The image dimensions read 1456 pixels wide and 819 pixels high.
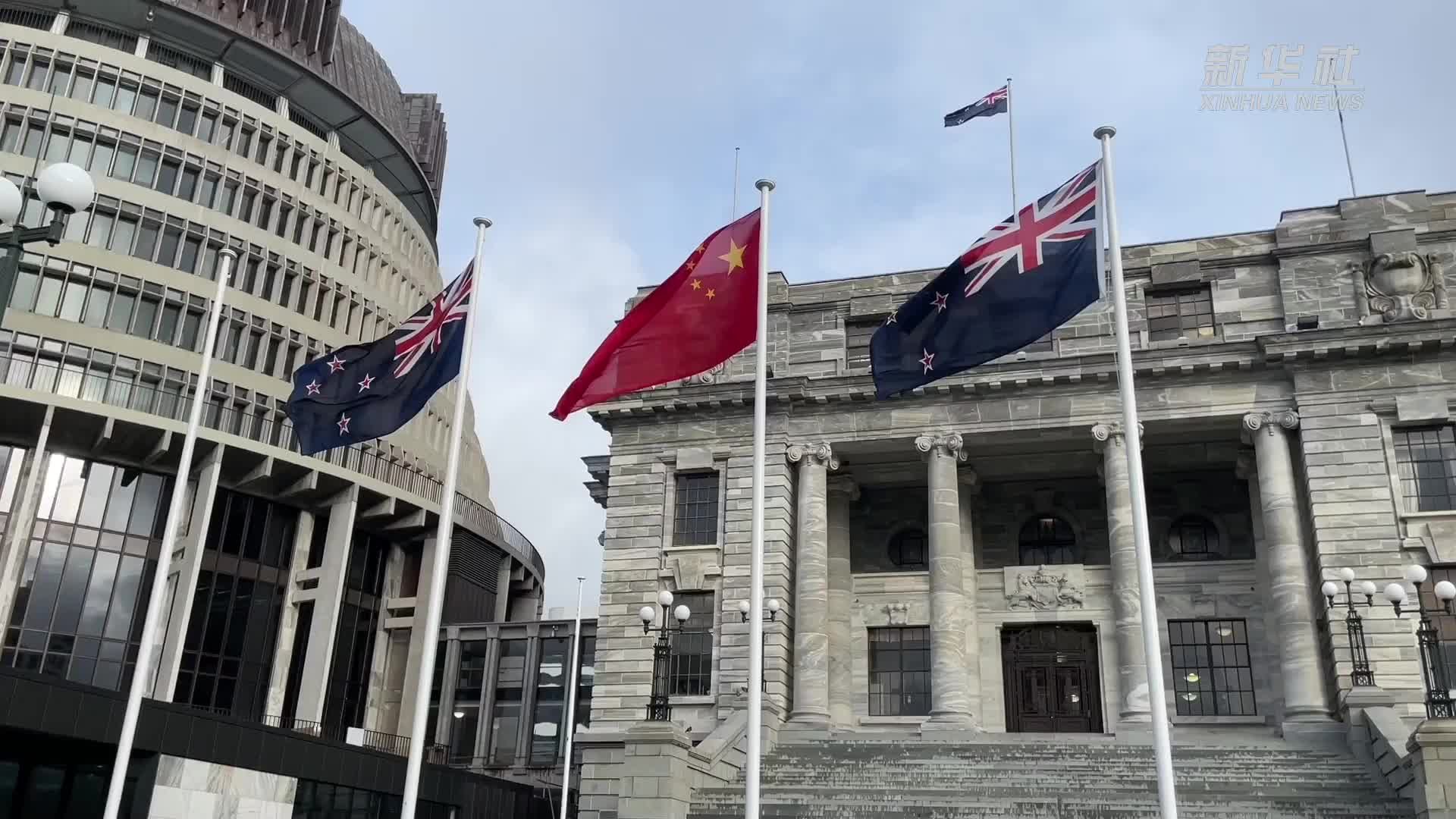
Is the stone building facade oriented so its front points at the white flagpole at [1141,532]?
yes

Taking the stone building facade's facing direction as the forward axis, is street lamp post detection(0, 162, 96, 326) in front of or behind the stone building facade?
in front

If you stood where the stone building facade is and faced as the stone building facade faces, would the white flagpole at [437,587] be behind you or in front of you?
in front

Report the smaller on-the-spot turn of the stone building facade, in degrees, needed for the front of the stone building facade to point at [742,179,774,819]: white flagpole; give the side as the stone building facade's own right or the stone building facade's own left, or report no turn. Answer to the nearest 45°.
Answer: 0° — it already faces it

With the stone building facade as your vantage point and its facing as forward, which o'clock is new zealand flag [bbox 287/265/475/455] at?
The new zealand flag is roughly at 1 o'clock from the stone building facade.

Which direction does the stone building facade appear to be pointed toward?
toward the camera

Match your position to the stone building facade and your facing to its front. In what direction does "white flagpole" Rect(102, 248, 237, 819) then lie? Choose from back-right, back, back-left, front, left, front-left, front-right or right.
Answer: front-right

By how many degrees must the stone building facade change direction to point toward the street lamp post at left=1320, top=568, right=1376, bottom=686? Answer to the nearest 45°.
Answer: approximately 45° to its left

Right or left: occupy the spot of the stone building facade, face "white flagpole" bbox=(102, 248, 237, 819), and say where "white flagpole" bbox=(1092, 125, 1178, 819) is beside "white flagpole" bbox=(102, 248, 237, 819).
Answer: left

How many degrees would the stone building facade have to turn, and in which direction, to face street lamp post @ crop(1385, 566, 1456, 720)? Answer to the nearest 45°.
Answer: approximately 45° to its left

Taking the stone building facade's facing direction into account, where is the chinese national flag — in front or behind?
in front

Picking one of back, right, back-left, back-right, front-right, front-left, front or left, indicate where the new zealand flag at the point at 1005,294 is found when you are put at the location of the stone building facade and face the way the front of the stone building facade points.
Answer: front

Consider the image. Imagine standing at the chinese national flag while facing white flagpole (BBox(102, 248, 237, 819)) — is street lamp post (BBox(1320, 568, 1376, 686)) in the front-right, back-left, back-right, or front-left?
back-right
